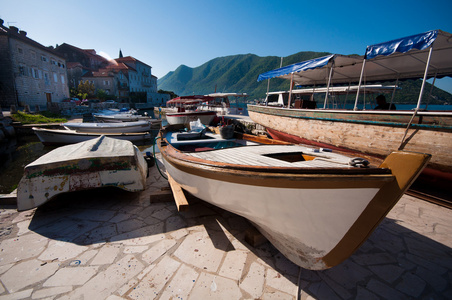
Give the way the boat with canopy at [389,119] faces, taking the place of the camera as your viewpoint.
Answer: facing away from the viewer and to the left of the viewer

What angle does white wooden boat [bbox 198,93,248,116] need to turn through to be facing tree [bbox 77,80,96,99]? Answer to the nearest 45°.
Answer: approximately 45° to its right

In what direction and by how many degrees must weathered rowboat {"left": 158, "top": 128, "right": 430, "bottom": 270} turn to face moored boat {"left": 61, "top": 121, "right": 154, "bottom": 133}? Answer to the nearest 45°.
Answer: approximately 180°

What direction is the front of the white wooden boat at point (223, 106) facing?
to the viewer's left

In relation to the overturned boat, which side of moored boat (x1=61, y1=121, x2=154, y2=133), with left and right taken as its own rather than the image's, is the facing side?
left

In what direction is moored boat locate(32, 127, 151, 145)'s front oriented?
to the viewer's left

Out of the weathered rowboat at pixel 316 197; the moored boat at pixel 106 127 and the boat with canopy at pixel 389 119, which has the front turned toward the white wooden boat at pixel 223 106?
the boat with canopy

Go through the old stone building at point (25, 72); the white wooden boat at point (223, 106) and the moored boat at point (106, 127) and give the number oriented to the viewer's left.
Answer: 2

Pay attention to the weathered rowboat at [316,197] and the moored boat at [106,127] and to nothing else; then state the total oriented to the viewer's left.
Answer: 1

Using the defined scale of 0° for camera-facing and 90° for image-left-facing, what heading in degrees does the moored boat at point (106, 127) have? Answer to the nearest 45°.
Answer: approximately 90°

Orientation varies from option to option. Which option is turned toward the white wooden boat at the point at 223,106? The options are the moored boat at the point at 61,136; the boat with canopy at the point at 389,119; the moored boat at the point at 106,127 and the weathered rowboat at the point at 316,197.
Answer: the boat with canopy

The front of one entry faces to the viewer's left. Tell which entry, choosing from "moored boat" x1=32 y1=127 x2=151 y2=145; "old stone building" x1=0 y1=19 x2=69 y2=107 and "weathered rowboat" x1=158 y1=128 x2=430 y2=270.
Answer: the moored boat
